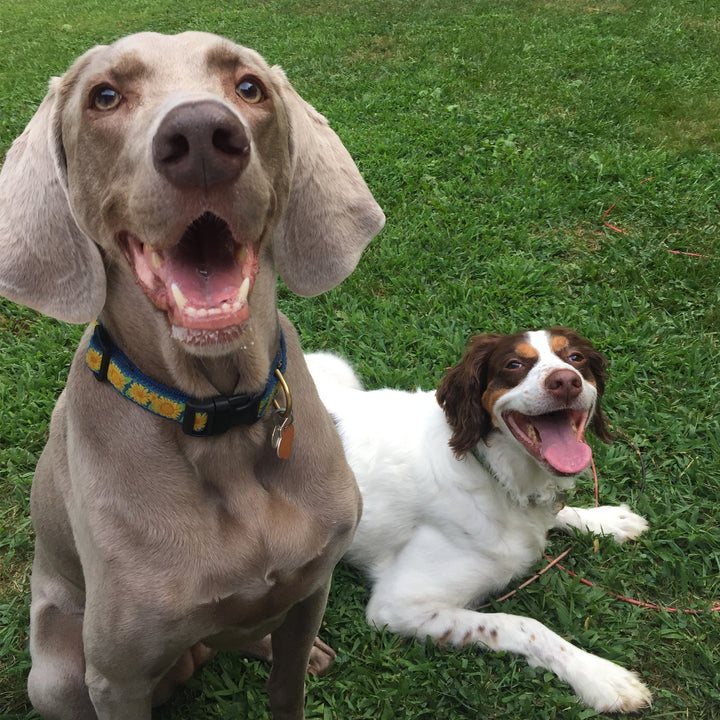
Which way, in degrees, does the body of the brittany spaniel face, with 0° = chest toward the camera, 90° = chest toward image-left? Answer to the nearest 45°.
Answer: approximately 315°

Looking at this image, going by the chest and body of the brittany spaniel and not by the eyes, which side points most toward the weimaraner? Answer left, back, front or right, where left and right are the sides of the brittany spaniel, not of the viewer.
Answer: right
